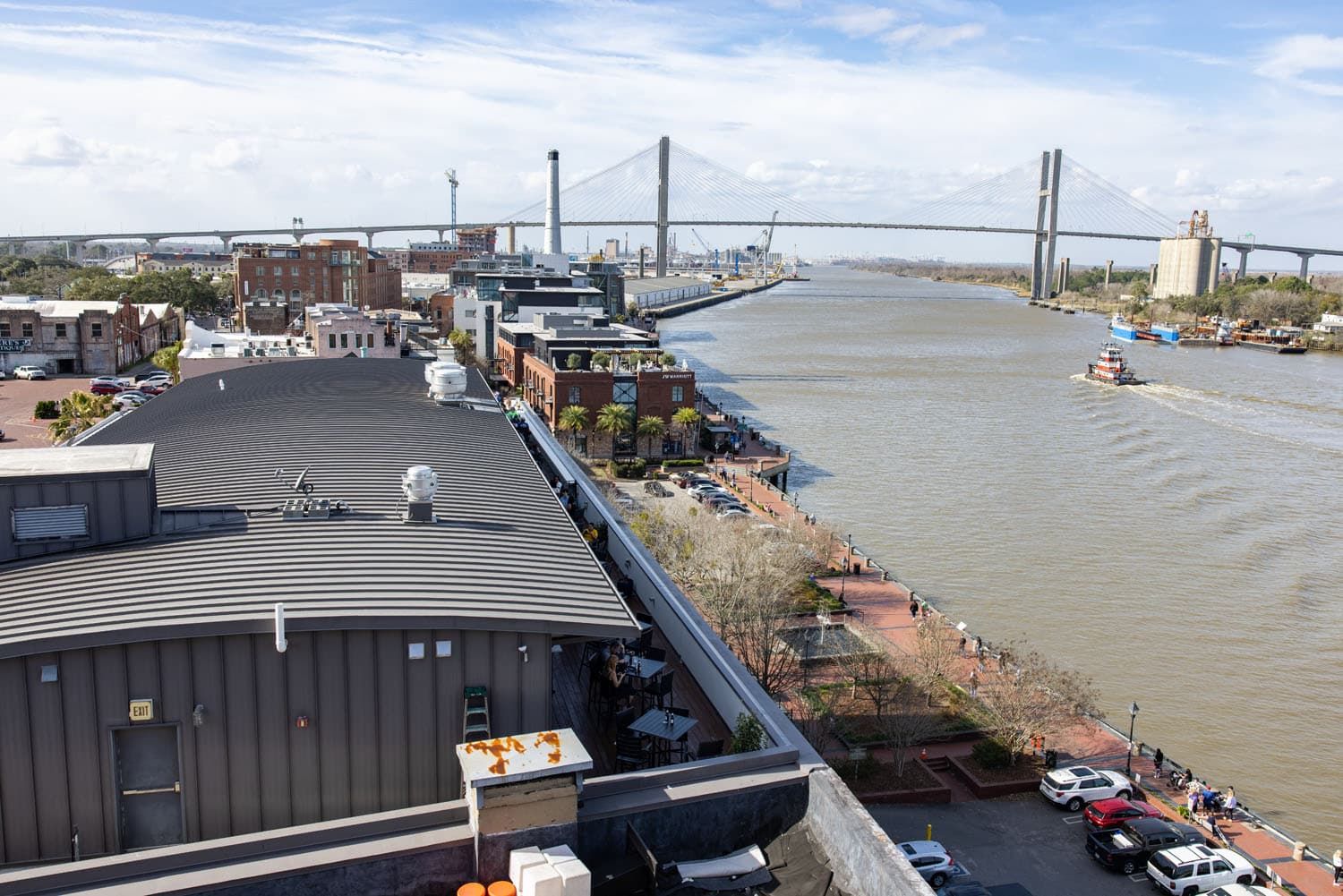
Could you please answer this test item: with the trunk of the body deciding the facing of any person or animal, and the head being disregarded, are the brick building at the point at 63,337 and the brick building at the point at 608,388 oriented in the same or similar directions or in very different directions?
same or similar directions

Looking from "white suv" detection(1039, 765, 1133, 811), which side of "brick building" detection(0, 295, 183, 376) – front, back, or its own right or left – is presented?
front

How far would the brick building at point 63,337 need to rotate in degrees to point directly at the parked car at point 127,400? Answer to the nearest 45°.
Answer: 0° — it already faces it

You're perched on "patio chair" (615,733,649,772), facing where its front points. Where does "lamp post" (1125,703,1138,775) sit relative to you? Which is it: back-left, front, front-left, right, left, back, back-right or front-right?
front

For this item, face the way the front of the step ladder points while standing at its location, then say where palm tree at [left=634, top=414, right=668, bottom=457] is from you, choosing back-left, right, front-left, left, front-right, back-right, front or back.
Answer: back

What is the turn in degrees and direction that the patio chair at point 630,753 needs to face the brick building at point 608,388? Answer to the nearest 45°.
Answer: approximately 45° to its left

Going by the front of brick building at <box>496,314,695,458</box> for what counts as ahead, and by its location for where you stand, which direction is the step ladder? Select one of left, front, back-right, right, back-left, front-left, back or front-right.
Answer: front

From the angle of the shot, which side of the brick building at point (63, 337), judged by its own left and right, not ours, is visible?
front

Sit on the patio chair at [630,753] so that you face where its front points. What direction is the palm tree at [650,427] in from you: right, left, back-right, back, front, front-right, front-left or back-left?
front-left

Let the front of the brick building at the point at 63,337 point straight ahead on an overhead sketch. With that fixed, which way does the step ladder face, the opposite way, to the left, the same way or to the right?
the same way

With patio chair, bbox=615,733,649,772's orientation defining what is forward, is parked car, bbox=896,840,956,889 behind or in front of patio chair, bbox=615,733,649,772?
in front

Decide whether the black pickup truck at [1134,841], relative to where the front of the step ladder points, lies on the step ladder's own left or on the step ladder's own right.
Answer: on the step ladder's own left

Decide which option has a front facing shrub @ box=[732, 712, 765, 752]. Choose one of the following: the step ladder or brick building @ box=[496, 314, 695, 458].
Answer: the brick building

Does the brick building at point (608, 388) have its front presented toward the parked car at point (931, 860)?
yes

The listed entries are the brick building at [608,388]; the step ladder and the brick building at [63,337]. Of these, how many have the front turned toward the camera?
3

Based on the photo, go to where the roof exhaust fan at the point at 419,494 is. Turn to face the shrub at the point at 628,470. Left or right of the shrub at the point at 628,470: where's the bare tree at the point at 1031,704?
right
